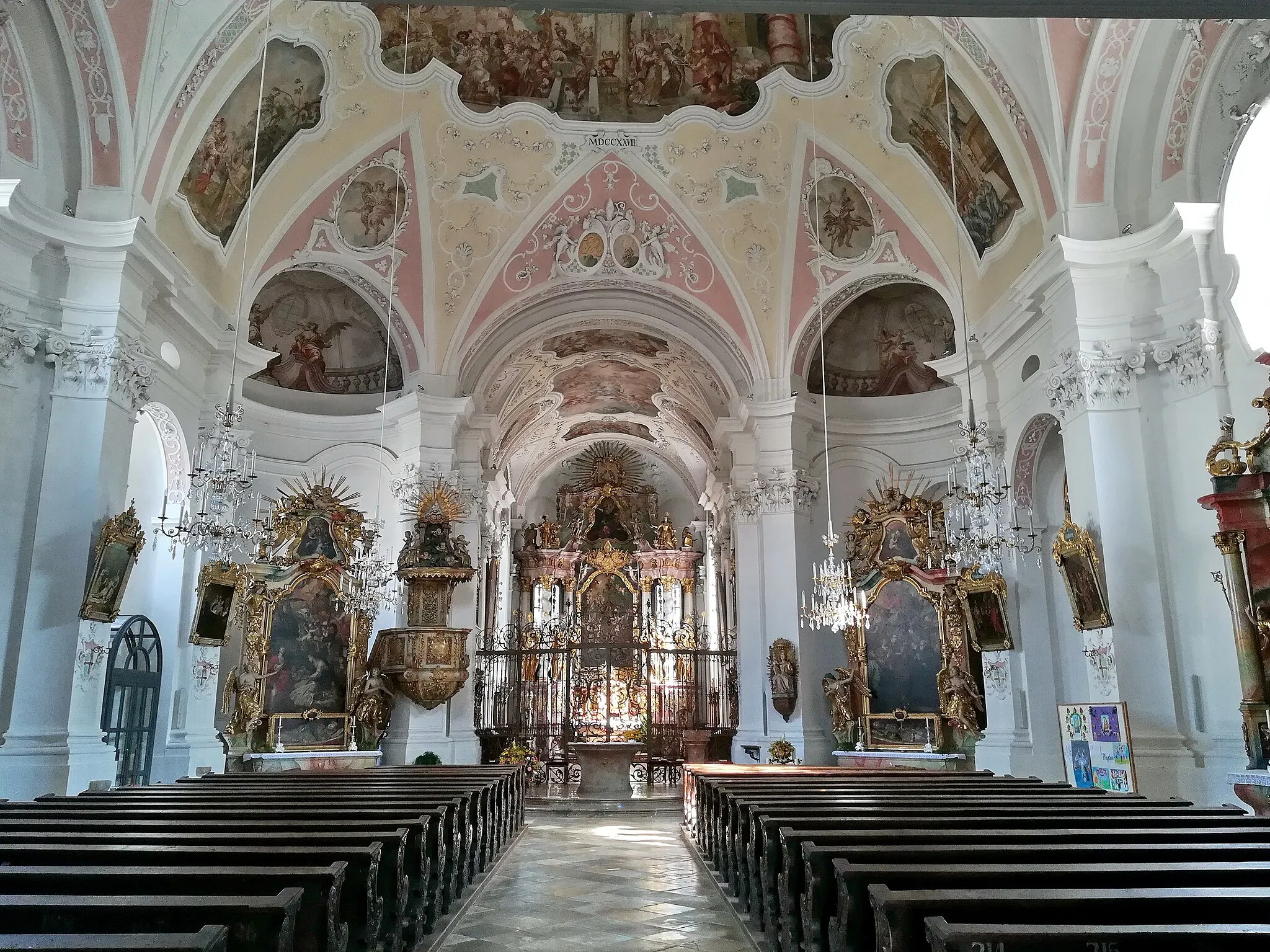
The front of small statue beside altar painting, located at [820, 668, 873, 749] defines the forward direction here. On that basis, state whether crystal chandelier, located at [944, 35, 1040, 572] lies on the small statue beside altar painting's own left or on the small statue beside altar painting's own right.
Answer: on the small statue beside altar painting's own left

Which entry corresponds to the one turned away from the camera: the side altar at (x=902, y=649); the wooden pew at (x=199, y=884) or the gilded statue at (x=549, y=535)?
the wooden pew

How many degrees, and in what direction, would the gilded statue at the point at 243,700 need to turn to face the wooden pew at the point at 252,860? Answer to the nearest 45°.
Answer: approximately 45° to its right

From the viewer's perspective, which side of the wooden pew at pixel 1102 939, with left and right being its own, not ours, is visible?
back

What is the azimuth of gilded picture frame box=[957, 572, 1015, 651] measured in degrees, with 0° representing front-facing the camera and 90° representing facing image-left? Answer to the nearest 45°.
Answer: approximately 45°

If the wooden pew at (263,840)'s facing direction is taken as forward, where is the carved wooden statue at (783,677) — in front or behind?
in front

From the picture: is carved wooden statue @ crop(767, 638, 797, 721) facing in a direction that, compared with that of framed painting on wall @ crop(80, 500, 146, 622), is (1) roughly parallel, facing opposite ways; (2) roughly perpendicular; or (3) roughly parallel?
roughly perpendicular

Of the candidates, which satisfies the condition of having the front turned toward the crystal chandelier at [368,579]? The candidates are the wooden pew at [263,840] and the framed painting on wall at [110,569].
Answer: the wooden pew

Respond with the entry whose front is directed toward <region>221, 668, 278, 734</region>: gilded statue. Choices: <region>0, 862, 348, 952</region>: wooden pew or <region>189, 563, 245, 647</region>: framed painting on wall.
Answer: the wooden pew

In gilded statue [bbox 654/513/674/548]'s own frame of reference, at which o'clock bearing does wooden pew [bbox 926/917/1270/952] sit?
The wooden pew is roughly at 12 o'clock from the gilded statue.

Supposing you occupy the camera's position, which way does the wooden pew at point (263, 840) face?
facing away from the viewer

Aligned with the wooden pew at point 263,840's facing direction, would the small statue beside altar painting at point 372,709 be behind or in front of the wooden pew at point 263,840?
in front

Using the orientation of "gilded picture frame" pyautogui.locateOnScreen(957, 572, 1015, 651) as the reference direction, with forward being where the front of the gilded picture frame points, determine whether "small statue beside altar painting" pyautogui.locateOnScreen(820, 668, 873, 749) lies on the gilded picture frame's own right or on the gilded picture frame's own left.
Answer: on the gilded picture frame's own right

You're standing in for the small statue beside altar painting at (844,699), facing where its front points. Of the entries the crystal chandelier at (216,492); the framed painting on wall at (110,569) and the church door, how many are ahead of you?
3

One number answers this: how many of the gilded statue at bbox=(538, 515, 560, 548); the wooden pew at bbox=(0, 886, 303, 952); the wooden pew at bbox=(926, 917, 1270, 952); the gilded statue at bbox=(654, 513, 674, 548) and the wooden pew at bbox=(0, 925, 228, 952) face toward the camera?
2

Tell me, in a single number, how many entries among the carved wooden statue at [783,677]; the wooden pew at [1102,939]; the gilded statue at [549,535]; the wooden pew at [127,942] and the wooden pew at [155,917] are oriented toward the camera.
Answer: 2

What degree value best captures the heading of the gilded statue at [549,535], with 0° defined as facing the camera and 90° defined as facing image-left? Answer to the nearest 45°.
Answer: approximately 0°
